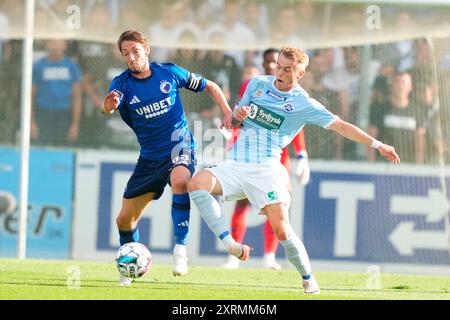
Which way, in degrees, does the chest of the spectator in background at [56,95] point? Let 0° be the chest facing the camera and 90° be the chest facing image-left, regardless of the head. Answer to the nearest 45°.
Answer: approximately 0°

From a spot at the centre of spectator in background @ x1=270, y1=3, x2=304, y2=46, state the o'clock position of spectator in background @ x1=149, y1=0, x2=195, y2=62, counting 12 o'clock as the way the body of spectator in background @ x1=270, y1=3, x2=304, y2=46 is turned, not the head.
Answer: spectator in background @ x1=149, y1=0, x2=195, y2=62 is roughly at 3 o'clock from spectator in background @ x1=270, y1=3, x2=304, y2=46.

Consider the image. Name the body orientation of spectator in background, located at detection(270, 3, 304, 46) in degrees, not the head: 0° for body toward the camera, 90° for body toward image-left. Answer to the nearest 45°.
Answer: approximately 0°

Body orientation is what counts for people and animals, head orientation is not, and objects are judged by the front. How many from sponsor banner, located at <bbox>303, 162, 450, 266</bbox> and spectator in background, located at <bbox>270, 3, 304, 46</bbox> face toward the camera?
2

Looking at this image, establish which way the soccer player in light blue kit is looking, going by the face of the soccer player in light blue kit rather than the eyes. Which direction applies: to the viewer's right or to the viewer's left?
to the viewer's left

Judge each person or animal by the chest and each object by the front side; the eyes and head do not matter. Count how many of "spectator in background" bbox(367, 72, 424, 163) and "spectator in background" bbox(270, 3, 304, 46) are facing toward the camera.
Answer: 2

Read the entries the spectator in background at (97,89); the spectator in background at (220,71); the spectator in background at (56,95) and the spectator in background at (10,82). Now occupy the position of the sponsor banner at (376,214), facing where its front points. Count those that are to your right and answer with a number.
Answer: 4
